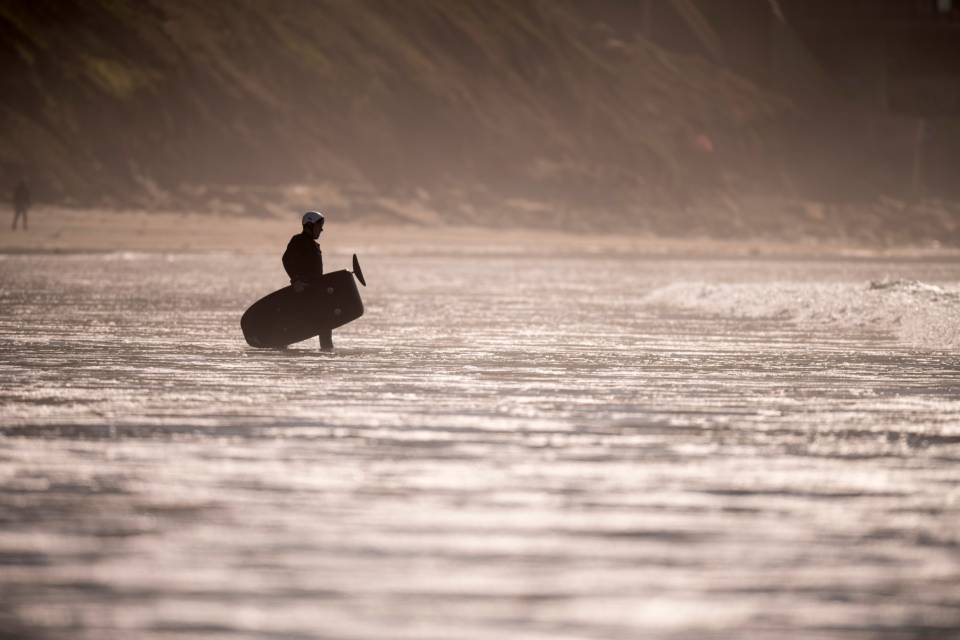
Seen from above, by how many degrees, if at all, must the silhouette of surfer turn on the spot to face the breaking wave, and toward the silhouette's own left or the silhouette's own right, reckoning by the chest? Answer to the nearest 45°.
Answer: approximately 45° to the silhouette's own left

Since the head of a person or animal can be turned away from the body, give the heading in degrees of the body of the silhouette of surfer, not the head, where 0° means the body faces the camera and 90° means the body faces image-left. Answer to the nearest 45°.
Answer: approximately 270°
